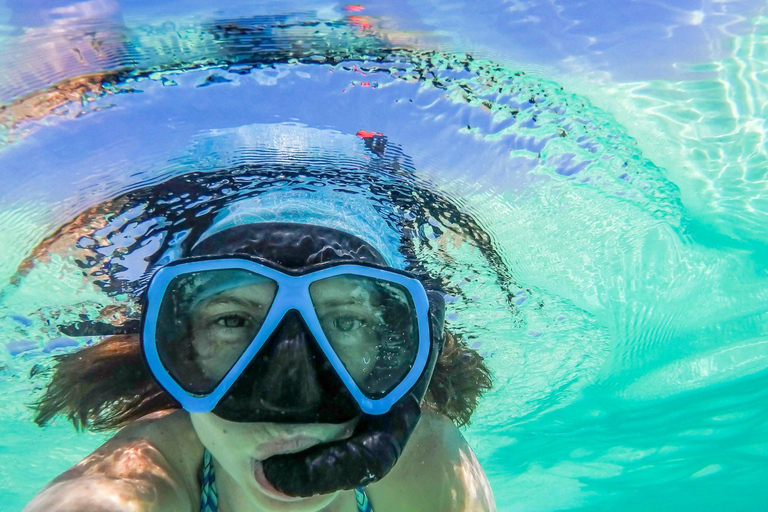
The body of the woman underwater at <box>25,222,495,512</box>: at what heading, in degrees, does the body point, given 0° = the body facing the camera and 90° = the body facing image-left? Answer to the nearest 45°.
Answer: approximately 0°
